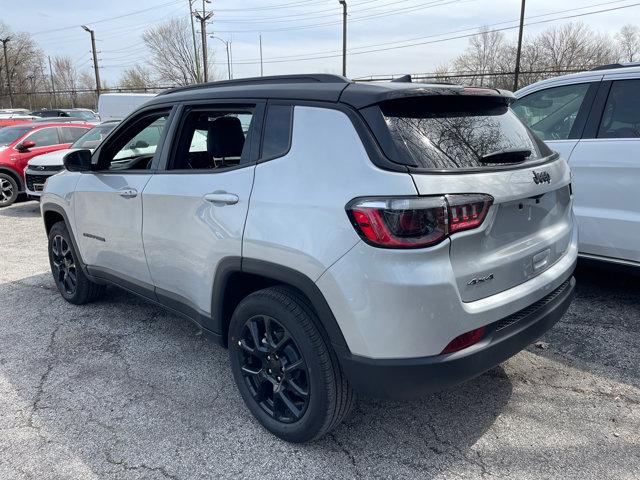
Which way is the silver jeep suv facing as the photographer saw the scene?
facing away from the viewer and to the left of the viewer

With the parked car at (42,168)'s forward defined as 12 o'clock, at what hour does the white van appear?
The white van is roughly at 5 o'clock from the parked car.

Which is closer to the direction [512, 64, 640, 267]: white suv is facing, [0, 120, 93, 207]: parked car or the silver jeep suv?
the parked car

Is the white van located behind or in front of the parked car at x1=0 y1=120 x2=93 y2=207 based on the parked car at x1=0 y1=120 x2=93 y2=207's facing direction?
behind

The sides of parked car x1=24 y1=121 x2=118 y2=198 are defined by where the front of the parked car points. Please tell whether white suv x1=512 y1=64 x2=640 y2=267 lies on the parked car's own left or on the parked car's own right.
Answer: on the parked car's own left

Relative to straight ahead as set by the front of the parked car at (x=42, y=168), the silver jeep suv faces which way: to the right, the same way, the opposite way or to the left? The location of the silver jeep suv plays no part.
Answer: to the right

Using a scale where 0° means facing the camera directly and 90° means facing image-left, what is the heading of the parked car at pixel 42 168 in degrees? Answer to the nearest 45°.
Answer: approximately 45°

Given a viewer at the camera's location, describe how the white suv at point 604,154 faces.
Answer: facing to the left of the viewer

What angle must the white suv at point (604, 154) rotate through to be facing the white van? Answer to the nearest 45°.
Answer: approximately 45° to its right
